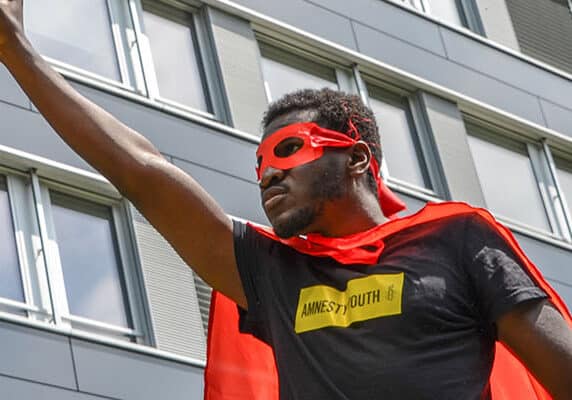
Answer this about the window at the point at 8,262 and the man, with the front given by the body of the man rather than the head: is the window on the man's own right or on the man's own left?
on the man's own right

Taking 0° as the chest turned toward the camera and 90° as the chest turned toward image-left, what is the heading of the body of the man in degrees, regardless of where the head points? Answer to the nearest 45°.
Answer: approximately 45°

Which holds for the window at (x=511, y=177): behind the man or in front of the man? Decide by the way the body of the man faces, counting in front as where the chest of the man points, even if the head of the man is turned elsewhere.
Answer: behind

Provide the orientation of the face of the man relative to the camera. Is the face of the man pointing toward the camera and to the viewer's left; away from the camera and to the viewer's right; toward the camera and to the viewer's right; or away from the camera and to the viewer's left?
toward the camera and to the viewer's left

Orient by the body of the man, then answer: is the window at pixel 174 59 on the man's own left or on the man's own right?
on the man's own right

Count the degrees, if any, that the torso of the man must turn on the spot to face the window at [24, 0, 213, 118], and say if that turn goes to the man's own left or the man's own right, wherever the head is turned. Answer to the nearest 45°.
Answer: approximately 135° to the man's own right

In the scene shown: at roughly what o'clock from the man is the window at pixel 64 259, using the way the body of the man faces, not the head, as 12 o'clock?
The window is roughly at 4 o'clock from the man.
